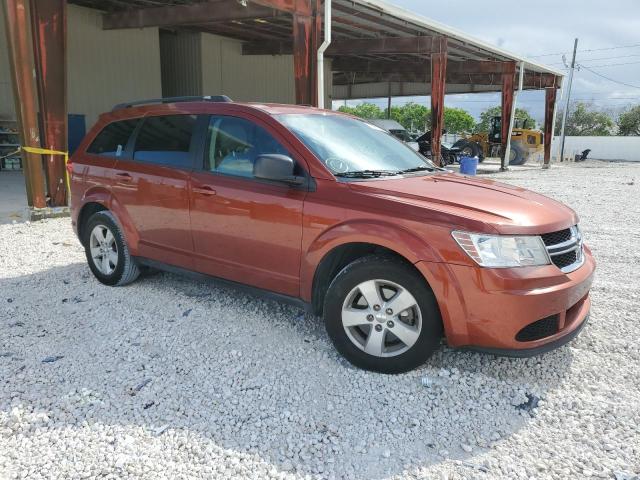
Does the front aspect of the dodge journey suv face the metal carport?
no

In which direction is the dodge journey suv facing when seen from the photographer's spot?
facing the viewer and to the right of the viewer

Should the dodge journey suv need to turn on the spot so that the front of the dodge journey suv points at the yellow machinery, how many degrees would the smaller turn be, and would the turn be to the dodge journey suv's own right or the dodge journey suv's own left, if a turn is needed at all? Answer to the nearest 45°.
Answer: approximately 135° to the dodge journey suv's own left
